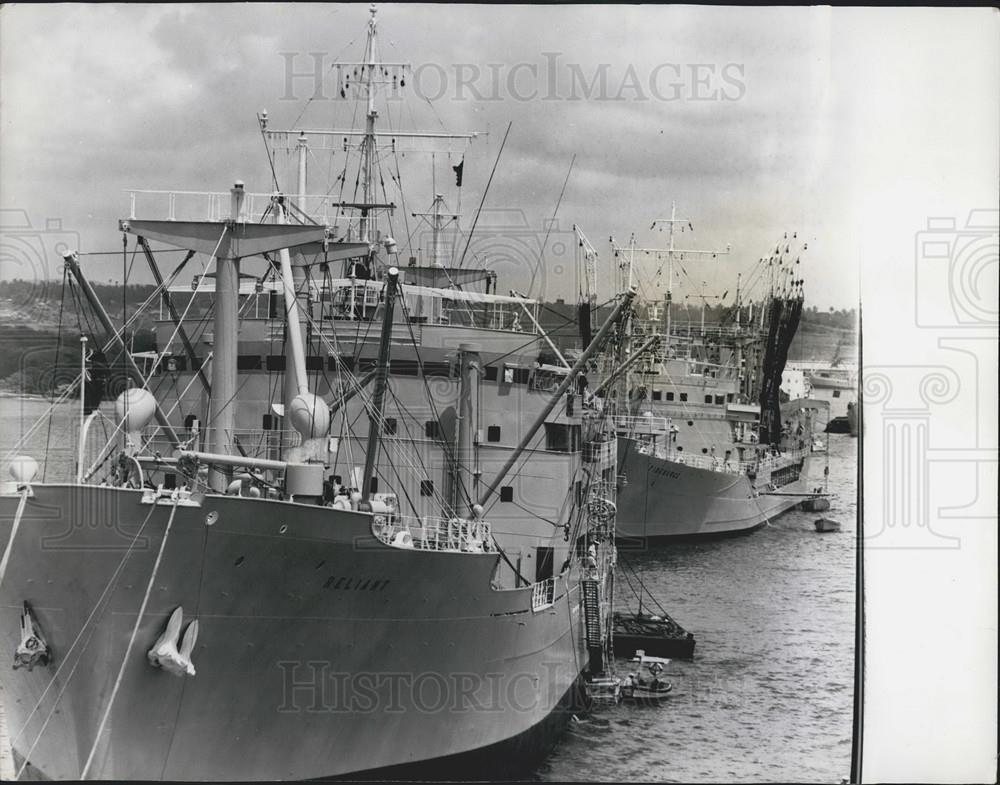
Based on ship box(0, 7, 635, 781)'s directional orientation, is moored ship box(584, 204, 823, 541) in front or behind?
behind

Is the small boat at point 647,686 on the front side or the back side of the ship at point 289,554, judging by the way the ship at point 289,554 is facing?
on the back side

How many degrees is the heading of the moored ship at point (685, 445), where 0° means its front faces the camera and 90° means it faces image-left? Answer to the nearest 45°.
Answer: approximately 45°

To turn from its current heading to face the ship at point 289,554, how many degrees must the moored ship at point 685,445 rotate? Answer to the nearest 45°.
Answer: approximately 45° to its left
